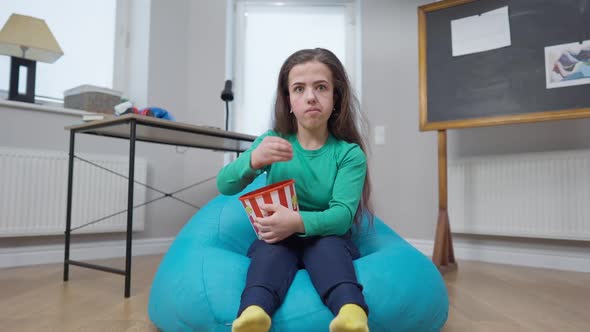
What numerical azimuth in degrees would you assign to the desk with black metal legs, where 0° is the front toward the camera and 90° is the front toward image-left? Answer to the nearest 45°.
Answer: approximately 315°

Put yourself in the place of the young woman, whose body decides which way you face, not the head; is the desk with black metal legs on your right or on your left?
on your right

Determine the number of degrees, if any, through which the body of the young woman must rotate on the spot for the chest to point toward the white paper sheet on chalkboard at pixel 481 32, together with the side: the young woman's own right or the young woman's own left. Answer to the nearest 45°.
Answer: approximately 135° to the young woman's own left

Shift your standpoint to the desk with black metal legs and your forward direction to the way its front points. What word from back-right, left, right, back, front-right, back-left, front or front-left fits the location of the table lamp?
back

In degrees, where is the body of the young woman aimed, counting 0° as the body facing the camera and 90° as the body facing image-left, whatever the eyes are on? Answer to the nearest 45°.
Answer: approximately 0°
